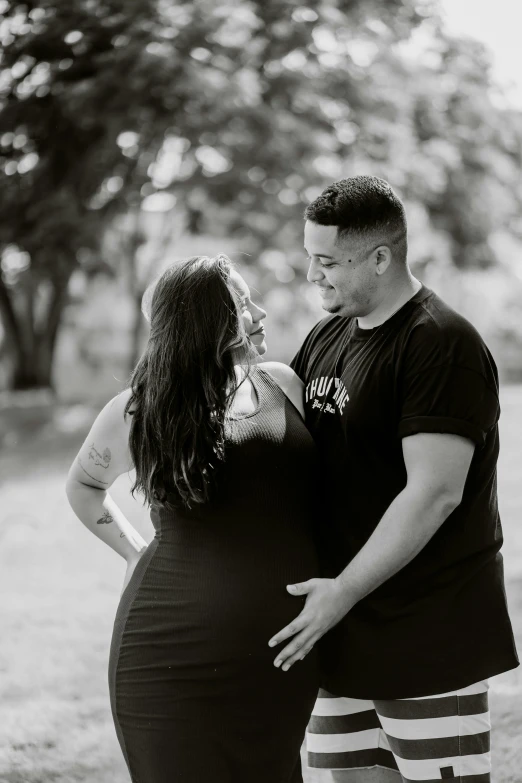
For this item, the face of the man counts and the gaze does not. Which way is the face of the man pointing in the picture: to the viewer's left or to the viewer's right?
to the viewer's left

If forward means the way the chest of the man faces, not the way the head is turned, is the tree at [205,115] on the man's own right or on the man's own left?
on the man's own right

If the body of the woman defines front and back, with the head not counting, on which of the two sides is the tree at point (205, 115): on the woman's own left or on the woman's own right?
on the woman's own left

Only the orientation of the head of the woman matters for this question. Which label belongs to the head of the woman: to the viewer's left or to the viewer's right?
to the viewer's right

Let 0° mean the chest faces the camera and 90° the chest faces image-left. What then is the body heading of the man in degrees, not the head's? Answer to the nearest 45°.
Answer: approximately 45°
